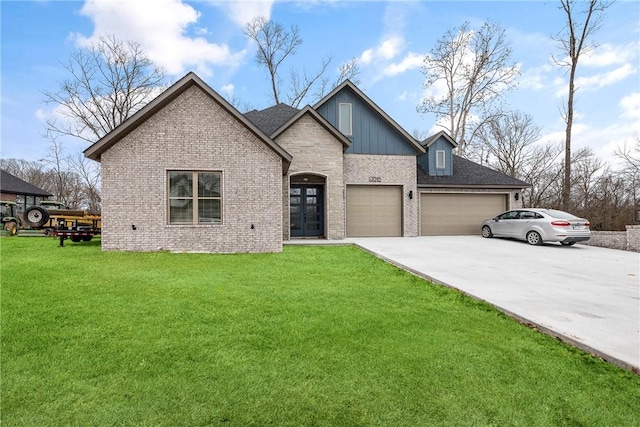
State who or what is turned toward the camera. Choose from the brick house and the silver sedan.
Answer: the brick house

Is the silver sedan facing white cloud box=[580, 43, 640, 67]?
no

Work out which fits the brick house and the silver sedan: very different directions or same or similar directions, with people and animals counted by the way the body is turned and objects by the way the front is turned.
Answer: very different directions

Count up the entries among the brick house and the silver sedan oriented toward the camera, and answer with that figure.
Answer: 1

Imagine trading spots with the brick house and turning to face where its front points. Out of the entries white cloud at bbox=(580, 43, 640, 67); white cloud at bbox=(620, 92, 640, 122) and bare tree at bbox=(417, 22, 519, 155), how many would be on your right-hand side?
0

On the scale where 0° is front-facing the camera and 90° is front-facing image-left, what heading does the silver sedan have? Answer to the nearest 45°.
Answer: approximately 135°

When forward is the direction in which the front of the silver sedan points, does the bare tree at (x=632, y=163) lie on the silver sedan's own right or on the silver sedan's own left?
on the silver sedan's own right

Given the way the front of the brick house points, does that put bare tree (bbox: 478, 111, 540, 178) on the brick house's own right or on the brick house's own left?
on the brick house's own left

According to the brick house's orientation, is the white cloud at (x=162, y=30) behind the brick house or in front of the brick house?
behind

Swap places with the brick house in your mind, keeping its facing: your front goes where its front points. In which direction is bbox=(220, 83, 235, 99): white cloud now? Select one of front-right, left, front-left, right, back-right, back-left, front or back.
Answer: back

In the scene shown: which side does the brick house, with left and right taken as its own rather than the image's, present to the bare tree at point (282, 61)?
back

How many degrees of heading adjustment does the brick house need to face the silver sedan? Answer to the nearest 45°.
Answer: approximately 90° to its left

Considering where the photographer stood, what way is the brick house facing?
facing the viewer

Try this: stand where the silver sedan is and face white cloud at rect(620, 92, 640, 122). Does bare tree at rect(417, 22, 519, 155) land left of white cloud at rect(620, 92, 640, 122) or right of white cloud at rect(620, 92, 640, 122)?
left
